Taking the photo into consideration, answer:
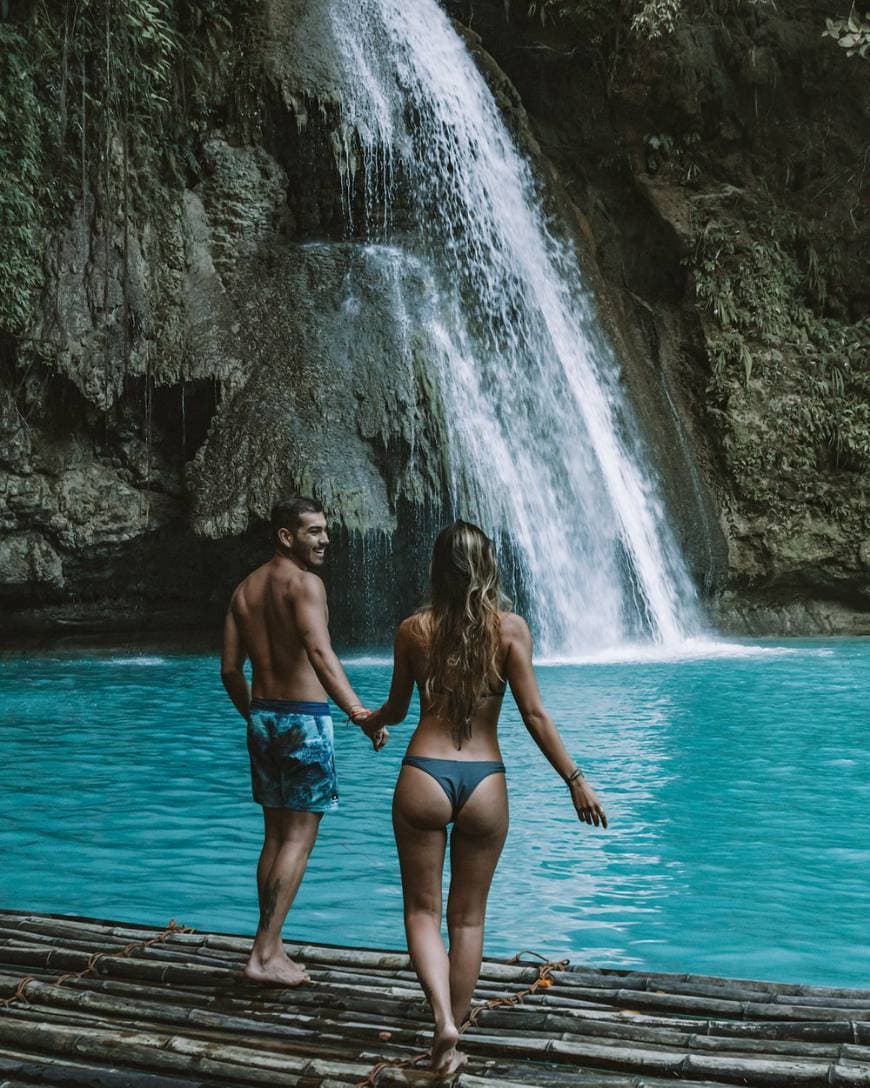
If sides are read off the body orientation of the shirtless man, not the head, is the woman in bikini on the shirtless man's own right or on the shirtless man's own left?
on the shirtless man's own right

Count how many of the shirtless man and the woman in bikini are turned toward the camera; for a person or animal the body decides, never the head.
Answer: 0

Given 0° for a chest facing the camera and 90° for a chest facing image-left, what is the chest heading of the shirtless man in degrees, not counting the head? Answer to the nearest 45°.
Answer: approximately 225°

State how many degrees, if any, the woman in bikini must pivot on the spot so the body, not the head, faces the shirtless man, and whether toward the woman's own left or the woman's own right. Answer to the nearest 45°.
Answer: approximately 45° to the woman's own left

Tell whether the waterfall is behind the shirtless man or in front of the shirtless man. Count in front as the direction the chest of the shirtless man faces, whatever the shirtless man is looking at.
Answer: in front

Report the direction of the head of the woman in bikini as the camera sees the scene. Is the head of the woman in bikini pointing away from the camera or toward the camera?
away from the camera

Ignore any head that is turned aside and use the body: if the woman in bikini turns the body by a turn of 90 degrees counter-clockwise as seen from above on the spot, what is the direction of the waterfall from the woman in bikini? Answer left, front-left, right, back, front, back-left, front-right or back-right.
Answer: right

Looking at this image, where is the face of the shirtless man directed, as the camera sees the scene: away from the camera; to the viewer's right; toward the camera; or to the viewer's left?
to the viewer's right

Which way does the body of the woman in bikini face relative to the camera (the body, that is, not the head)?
away from the camera
